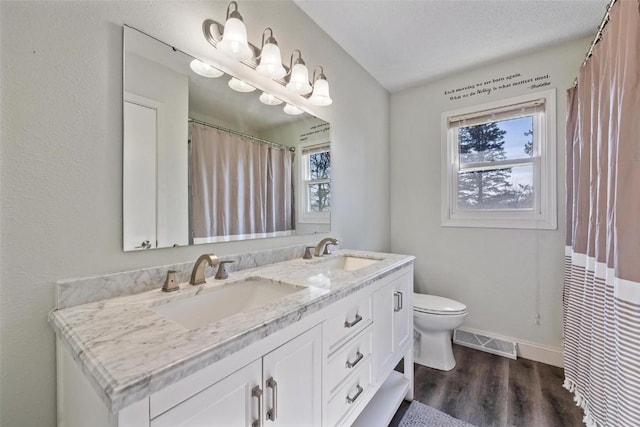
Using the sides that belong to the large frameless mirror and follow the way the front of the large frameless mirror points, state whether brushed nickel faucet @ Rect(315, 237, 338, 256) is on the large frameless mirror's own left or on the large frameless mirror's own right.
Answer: on the large frameless mirror's own left

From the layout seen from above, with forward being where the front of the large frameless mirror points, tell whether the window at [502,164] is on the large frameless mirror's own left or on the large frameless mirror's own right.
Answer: on the large frameless mirror's own left

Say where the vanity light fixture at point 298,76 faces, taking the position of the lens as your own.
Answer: facing the viewer and to the right of the viewer

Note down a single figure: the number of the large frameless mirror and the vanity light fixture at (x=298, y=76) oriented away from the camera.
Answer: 0
